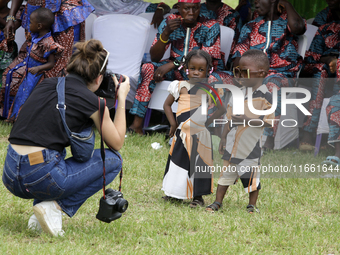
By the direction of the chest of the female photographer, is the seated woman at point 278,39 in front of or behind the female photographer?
in front

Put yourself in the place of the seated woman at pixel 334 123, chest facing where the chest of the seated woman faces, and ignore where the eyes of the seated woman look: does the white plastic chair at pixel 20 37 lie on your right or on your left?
on your right

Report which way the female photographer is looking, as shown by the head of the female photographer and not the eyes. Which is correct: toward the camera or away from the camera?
away from the camera

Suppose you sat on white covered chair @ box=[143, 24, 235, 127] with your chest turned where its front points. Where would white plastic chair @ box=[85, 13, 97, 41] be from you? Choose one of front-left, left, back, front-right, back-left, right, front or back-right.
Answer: right

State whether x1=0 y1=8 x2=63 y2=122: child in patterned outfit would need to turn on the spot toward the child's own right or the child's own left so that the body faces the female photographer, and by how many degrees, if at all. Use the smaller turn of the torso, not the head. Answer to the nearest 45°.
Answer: approximately 45° to the child's own left

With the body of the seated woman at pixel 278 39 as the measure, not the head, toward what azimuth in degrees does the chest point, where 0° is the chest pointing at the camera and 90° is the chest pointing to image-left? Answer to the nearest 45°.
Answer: approximately 45°

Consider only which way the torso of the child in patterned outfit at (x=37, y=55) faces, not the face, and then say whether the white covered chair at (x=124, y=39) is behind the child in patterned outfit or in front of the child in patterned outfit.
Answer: behind

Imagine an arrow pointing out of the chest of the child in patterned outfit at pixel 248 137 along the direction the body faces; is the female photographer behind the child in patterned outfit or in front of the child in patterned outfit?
in front

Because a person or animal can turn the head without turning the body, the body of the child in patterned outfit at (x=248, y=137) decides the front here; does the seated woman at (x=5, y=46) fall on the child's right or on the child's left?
on the child's right

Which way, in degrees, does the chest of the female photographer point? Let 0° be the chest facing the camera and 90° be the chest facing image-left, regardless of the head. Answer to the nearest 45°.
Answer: approximately 225°

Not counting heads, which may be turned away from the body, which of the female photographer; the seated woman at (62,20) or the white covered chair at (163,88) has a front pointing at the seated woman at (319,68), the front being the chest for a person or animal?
the female photographer

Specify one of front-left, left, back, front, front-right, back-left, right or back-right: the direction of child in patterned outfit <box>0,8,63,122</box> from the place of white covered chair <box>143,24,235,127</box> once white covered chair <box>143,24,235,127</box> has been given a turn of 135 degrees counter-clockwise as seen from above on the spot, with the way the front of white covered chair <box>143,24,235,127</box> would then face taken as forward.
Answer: back

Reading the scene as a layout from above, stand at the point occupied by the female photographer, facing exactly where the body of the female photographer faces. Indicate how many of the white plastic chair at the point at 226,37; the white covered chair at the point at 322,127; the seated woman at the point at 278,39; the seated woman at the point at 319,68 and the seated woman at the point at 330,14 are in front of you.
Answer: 5
